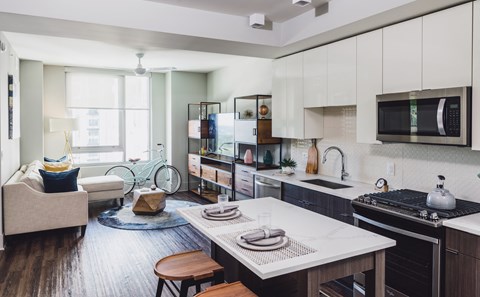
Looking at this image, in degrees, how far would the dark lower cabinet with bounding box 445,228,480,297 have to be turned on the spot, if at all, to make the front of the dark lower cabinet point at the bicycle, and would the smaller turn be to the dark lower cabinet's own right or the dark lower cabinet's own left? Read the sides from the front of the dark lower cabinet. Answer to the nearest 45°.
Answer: approximately 90° to the dark lower cabinet's own right

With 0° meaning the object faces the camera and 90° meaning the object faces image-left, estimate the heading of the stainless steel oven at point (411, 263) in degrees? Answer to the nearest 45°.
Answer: approximately 45°

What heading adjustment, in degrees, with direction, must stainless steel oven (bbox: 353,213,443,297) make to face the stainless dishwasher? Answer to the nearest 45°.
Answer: approximately 90° to its right

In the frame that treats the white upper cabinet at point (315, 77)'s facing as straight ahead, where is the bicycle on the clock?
The bicycle is roughly at 3 o'clock from the white upper cabinet.

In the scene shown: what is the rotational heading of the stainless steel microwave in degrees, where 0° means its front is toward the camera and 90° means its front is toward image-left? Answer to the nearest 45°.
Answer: approximately 45°

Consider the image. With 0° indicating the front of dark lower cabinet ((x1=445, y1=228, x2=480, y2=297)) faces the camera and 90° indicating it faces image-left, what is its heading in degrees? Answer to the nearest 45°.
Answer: approximately 45°

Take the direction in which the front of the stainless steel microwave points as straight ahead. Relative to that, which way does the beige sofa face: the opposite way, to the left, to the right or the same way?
the opposite way

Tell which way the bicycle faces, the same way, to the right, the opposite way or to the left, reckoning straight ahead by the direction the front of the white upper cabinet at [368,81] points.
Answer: the opposite way

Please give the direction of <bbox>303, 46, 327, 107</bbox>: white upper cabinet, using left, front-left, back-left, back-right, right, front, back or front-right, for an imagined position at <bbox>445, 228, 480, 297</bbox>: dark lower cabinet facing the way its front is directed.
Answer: right

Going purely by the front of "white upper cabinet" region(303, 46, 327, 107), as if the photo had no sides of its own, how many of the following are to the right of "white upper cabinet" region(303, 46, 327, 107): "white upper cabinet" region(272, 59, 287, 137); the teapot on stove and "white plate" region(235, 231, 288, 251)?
1

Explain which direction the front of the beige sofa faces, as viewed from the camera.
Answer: facing to the right of the viewer

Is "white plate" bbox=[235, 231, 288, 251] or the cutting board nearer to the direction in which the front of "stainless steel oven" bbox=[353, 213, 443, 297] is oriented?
the white plate

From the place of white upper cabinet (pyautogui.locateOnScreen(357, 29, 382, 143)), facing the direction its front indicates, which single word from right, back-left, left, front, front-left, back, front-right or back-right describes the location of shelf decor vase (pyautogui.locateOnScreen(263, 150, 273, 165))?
right

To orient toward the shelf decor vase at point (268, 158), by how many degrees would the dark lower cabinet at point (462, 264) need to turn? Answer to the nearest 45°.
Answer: approximately 90° to its right

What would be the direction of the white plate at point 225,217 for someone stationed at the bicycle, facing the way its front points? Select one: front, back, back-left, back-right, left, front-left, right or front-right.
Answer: right

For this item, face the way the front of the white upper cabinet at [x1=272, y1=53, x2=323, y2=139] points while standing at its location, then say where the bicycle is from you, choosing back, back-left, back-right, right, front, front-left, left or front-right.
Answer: right
